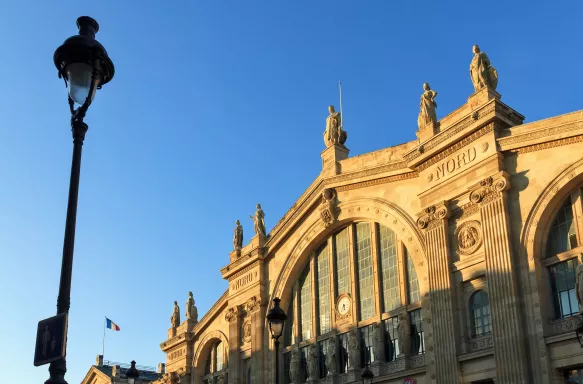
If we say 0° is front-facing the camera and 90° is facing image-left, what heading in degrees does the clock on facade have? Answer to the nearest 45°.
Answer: approximately 45°

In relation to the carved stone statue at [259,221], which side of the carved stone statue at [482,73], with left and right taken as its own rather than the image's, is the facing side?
right

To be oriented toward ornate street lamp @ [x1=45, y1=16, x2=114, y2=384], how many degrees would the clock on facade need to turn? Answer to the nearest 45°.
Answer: approximately 45° to its left

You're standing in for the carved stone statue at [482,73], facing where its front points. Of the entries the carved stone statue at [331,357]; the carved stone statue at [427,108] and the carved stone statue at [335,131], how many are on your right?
3

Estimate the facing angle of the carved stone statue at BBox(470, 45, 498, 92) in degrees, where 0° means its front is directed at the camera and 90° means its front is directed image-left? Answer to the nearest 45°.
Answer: approximately 45°

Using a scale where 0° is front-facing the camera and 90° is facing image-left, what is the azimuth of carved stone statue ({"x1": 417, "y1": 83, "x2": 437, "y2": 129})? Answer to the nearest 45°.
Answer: approximately 45°

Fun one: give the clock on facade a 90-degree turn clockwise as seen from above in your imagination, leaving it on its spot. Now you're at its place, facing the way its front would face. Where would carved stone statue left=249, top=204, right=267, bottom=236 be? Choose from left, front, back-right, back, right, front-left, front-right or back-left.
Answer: front

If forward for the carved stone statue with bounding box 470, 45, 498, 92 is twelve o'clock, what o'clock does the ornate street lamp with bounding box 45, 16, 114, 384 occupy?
The ornate street lamp is roughly at 11 o'clock from the carved stone statue.

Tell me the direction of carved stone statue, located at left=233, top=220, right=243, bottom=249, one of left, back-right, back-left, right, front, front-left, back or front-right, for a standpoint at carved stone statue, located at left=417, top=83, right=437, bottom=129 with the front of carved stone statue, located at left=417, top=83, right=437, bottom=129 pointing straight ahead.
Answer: right
